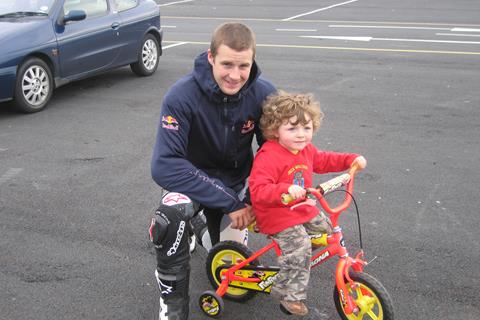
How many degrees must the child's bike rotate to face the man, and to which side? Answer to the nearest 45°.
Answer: approximately 135° to its right

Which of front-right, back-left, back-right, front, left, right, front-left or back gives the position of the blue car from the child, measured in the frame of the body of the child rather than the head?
back

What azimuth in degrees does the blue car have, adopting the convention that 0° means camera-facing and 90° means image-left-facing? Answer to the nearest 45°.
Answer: approximately 45°

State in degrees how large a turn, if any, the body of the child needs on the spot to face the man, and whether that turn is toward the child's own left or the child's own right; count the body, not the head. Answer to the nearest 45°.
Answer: approximately 135° to the child's own right

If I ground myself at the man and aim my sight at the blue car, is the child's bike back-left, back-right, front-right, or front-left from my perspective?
back-right

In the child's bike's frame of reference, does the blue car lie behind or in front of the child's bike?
behind

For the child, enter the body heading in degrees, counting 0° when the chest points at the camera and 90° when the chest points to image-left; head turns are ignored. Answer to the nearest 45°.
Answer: approximately 315°

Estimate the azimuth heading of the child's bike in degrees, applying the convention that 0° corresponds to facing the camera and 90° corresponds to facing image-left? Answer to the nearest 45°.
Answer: approximately 315°

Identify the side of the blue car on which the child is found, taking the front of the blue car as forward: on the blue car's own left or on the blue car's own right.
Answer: on the blue car's own left
